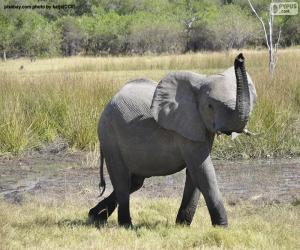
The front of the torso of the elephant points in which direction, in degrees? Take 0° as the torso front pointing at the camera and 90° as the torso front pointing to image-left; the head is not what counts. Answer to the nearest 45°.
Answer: approximately 270°
